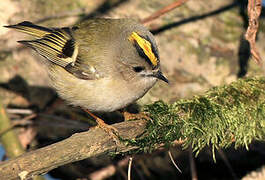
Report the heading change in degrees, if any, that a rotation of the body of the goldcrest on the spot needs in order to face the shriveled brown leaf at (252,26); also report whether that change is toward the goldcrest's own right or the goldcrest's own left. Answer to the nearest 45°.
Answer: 0° — it already faces it

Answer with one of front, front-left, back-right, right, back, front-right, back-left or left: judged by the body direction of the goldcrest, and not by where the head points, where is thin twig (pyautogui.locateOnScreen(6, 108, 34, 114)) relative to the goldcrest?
back-left

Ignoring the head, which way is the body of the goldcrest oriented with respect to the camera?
to the viewer's right
